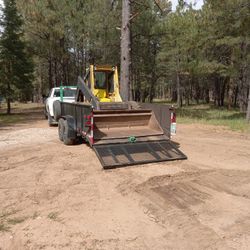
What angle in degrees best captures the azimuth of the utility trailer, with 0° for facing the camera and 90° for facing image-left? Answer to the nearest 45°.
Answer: approximately 135°

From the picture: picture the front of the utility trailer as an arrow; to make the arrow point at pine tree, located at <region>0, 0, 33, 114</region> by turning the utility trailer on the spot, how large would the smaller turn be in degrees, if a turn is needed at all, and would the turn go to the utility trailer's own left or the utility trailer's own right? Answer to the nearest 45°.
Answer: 0° — it already faces it
